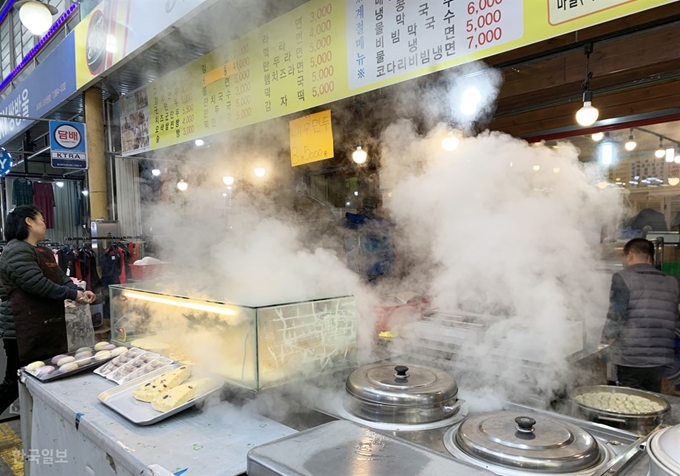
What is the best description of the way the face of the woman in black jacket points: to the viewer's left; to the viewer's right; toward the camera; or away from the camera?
to the viewer's right

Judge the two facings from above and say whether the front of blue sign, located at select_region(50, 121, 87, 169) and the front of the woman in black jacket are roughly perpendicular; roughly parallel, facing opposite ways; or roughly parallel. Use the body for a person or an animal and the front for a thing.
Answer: roughly perpendicular

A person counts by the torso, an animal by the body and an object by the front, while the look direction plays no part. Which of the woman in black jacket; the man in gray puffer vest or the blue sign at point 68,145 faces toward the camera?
the blue sign

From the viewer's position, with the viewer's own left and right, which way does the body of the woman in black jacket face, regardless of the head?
facing to the right of the viewer

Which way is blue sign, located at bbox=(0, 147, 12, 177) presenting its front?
toward the camera

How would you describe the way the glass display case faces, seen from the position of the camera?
facing the viewer and to the left of the viewer

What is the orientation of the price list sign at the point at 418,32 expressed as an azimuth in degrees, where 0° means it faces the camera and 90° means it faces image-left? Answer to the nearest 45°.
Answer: approximately 45°

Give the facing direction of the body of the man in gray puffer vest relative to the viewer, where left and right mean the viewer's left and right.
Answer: facing away from the viewer and to the left of the viewer

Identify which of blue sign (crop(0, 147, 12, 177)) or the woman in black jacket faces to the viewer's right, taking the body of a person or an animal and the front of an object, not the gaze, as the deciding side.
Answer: the woman in black jacket

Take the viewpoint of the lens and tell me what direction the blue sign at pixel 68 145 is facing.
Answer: facing the viewer
